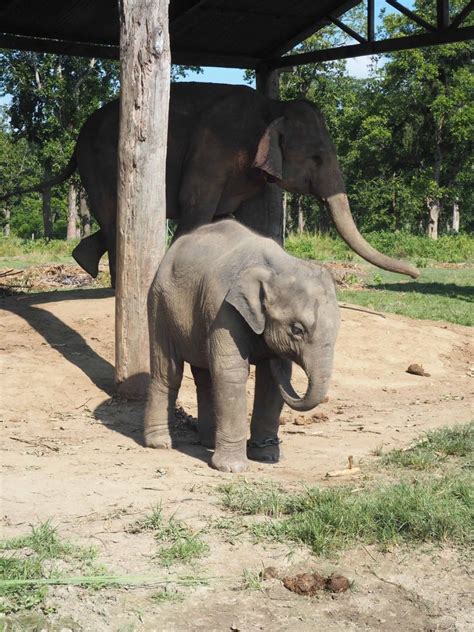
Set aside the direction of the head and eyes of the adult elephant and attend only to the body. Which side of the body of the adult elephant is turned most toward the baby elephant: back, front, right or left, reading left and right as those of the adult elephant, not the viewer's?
right

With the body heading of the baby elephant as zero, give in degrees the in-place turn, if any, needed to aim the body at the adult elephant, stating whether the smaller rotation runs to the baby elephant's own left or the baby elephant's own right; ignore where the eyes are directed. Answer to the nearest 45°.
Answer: approximately 135° to the baby elephant's own left

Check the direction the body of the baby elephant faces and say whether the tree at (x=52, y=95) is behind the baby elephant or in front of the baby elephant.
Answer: behind

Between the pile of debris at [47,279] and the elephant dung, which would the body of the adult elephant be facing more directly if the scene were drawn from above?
the elephant dung

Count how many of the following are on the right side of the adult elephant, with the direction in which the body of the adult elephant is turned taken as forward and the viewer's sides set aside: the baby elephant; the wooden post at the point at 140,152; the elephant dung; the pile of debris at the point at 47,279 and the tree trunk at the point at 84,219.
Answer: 3

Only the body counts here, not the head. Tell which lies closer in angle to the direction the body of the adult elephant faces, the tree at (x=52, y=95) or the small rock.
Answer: the small rock

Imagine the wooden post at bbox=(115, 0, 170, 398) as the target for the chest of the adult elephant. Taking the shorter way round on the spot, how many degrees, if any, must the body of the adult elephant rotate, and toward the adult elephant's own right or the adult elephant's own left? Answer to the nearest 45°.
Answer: approximately 90° to the adult elephant's own right

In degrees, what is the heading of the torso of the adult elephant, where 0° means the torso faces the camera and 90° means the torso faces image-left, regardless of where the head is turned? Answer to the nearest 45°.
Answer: approximately 270°

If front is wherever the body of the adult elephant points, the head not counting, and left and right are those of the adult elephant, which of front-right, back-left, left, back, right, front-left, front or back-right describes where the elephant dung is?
right

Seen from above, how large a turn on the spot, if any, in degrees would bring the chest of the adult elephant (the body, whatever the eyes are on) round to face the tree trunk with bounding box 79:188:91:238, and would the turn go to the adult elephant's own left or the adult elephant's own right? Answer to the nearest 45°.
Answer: approximately 90° to the adult elephant's own left

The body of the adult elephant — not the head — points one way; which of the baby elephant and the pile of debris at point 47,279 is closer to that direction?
the baby elephant
